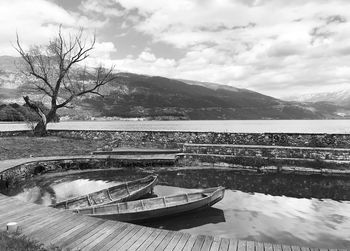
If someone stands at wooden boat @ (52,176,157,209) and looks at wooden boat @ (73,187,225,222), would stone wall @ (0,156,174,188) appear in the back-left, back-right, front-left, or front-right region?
back-left

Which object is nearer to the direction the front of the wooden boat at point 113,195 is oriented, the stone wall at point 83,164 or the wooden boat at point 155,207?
the stone wall

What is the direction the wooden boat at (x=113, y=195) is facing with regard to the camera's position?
facing away from the viewer and to the right of the viewer

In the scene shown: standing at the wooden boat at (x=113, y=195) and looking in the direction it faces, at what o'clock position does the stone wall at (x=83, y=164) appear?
The stone wall is roughly at 10 o'clock from the wooden boat.

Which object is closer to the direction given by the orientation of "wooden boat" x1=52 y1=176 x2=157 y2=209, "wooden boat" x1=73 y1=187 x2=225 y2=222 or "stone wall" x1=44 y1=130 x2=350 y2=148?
the stone wall

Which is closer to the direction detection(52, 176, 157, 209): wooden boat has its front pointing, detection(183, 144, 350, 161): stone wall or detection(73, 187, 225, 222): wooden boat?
the stone wall
